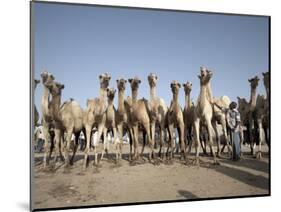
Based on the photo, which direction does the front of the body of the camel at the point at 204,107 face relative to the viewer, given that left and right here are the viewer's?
facing the viewer

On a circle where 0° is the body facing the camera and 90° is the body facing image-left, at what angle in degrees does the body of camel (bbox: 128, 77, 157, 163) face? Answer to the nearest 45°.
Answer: approximately 45°

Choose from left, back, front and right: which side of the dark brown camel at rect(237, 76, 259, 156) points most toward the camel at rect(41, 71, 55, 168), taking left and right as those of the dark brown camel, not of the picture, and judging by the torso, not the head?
right

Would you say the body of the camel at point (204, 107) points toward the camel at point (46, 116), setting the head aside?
no

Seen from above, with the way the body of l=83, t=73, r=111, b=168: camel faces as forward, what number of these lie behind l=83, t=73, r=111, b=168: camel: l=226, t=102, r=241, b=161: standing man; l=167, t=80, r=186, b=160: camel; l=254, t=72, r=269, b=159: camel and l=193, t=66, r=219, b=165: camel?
0

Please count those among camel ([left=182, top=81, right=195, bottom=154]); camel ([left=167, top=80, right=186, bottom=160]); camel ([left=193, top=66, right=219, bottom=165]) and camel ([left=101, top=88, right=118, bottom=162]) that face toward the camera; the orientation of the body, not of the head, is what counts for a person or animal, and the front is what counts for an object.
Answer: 4

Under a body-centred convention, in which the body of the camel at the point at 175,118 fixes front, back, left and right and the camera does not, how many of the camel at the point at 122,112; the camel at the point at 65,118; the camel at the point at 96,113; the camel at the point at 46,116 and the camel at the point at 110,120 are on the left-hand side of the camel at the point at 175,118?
0

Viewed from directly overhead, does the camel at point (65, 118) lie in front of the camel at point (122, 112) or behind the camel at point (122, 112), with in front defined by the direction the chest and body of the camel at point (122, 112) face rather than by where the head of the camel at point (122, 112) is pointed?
in front

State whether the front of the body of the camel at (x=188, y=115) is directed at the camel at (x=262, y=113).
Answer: no

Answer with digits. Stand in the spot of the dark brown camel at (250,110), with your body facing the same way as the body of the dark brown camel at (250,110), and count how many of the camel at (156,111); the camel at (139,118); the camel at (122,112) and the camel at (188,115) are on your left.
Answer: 0

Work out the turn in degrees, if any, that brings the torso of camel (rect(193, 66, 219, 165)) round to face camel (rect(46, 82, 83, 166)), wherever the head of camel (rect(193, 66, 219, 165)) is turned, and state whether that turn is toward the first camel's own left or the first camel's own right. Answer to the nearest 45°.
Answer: approximately 45° to the first camel's own right

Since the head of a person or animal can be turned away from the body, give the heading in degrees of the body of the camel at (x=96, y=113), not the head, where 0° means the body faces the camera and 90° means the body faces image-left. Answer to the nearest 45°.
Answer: approximately 315°

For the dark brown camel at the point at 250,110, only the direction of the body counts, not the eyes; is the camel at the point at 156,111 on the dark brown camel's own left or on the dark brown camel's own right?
on the dark brown camel's own right

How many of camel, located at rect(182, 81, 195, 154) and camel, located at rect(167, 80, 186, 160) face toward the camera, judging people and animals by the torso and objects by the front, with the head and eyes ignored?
2

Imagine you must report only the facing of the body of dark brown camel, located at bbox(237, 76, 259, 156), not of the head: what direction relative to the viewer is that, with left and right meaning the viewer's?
facing the viewer and to the right of the viewer

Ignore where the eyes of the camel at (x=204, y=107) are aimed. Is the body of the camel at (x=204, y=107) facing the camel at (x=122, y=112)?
no

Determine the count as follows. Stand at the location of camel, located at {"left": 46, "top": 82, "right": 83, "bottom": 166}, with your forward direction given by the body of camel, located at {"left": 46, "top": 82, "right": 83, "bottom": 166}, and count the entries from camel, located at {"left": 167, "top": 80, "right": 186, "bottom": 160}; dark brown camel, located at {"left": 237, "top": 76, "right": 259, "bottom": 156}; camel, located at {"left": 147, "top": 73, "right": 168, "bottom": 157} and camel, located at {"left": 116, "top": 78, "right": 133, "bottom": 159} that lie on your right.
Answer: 0
